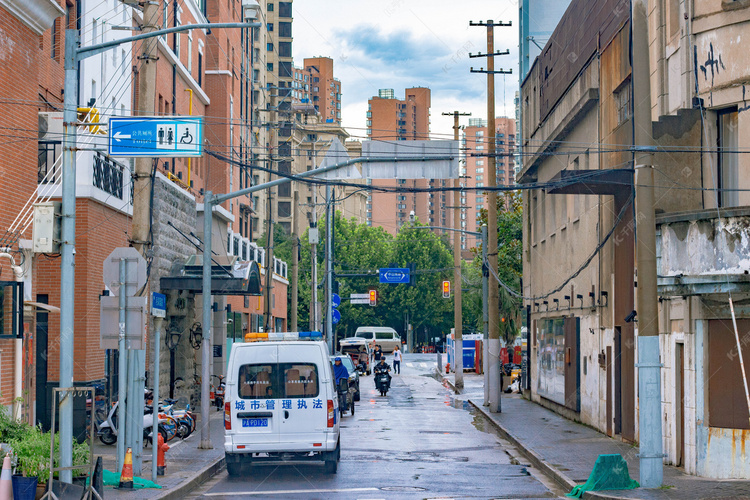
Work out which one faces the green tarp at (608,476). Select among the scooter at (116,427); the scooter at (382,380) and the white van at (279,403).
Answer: the scooter at (382,380)

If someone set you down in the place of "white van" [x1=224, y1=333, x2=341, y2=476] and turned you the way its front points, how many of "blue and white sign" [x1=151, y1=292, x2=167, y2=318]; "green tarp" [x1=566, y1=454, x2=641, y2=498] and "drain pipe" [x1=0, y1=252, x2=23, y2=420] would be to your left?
2

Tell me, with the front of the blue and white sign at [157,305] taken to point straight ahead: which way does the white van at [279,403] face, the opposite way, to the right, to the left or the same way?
the opposite way

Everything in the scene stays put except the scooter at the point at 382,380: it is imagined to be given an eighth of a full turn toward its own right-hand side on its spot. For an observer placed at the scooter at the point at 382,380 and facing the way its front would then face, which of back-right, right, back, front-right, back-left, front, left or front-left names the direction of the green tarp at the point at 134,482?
front-left

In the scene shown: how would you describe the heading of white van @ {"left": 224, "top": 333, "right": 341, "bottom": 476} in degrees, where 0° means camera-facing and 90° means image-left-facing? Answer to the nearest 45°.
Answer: approximately 180°

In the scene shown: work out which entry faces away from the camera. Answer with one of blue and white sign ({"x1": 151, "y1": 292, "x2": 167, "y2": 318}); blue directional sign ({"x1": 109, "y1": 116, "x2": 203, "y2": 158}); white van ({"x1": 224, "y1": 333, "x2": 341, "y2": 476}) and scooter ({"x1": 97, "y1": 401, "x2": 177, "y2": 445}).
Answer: the white van

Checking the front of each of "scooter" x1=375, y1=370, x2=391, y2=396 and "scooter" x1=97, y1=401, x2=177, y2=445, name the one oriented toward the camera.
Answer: "scooter" x1=375, y1=370, x2=391, y2=396

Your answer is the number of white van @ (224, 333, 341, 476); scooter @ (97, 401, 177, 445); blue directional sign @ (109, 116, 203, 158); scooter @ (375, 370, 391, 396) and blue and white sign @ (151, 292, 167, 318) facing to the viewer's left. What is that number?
1

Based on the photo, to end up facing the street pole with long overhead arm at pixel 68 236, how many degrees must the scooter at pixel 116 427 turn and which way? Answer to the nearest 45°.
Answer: approximately 90° to its left

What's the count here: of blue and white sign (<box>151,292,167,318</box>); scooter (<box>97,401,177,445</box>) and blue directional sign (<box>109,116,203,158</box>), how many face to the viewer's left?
1

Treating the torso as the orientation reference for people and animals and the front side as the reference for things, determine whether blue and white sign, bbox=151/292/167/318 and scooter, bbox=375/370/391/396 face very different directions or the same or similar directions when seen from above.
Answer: same or similar directions

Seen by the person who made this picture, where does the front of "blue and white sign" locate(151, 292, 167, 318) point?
facing the viewer

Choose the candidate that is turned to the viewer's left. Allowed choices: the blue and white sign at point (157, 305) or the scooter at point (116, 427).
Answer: the scooter

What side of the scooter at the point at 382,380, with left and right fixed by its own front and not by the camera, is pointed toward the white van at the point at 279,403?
front

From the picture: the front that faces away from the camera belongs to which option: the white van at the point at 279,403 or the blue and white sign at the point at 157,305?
the white van

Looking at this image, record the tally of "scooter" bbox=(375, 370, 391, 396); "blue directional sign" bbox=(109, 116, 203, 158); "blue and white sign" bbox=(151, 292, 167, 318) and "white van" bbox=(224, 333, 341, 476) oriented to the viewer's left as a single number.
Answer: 0
